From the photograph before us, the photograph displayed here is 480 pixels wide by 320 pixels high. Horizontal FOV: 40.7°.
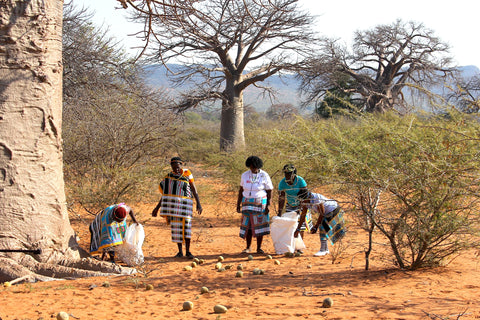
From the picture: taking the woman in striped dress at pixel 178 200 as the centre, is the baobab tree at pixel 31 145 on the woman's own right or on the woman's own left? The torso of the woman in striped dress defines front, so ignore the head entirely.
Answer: on the woman's own right

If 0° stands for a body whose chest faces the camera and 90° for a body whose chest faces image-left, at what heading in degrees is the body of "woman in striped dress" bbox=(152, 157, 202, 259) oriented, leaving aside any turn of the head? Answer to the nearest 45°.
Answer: approximately 0°

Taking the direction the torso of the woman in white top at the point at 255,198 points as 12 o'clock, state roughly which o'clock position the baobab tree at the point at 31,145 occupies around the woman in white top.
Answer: The baobab tree is roughly at 2 o'clock from the woman in white top.

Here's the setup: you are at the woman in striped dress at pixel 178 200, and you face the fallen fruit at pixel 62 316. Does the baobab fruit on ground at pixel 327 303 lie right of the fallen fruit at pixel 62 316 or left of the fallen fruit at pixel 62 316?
left

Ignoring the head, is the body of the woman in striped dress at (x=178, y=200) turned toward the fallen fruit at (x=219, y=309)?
yes

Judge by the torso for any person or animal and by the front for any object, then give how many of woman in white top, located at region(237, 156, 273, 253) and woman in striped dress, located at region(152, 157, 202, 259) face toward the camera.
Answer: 2

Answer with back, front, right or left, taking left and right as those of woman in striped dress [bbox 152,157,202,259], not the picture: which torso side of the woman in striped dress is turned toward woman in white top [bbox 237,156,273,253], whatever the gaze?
left

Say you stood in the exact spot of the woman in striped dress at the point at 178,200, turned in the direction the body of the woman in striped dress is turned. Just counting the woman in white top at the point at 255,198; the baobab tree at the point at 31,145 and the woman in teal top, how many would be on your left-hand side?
2

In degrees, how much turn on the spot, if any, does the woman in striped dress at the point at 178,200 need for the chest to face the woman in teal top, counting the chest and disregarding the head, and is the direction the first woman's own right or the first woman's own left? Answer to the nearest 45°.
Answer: approximately 90° to the first woman's own left

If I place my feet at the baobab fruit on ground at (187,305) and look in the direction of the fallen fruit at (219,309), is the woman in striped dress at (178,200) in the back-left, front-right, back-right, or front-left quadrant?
back-left
